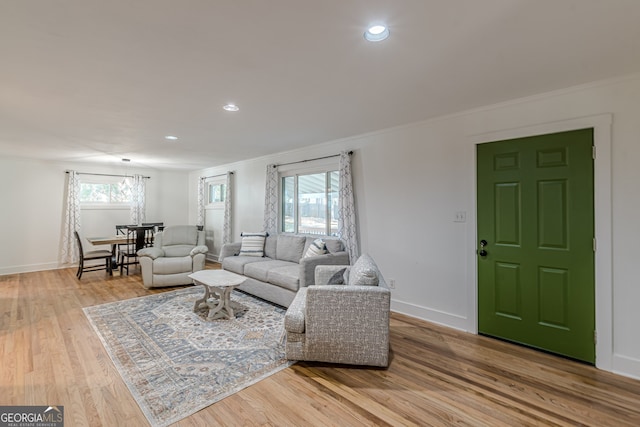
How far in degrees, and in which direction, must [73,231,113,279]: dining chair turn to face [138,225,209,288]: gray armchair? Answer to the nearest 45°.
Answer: approximately 45° to its right

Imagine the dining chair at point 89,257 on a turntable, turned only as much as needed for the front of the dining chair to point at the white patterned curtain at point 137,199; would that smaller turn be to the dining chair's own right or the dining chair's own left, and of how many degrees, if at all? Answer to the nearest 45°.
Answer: approximately 45° to the dining chair's own left

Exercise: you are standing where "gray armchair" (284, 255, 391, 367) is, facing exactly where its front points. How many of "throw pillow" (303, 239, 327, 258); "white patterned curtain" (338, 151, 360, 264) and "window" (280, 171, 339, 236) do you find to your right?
3

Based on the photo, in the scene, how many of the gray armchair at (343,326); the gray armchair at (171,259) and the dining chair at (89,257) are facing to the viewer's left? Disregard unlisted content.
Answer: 1

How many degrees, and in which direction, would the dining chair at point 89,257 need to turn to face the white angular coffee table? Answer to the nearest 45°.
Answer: approximately 90° to its right

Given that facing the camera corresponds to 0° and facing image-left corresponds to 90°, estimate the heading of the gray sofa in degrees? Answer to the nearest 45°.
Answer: approximately 45°

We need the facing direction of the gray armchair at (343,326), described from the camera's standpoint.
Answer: facing to the left of the viewer

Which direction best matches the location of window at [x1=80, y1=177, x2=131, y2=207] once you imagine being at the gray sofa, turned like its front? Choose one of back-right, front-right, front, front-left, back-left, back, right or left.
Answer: right

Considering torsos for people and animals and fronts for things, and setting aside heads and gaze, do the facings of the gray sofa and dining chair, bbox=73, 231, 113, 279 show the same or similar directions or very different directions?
very different directions

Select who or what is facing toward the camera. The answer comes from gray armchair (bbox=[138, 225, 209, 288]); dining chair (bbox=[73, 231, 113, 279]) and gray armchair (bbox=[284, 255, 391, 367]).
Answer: gray armchair (bbox=[138, 225, 209, 288])

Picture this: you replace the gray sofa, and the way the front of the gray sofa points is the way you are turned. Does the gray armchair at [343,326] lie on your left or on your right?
on your left

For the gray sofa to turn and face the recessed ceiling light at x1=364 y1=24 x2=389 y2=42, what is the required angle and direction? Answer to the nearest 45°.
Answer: approximately 45° to its left
